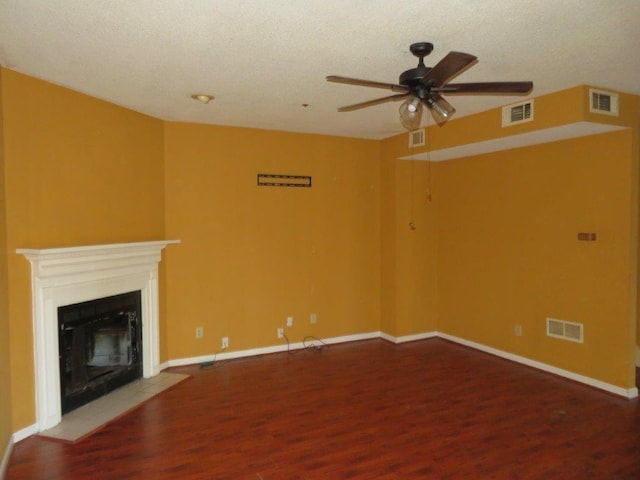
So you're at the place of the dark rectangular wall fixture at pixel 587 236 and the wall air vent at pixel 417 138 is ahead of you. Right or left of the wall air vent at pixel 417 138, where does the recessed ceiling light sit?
left

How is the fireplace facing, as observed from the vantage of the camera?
facing the viewer and to the right of the viewer

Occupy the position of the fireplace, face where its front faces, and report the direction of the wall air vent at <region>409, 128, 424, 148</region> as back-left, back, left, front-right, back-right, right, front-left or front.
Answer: front-left

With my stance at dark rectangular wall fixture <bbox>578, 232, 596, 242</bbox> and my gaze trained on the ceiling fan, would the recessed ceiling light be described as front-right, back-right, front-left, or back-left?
front-right

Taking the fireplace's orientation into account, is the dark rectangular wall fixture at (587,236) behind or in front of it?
in front

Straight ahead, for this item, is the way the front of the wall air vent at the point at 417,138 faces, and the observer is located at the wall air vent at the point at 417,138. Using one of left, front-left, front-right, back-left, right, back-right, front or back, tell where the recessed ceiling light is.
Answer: front

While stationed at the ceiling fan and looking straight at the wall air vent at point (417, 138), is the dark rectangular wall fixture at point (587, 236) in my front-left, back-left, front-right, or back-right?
front-right

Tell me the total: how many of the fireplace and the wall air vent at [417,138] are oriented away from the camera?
0

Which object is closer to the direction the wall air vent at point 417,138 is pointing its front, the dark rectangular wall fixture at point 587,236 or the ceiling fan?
the ceiling fan

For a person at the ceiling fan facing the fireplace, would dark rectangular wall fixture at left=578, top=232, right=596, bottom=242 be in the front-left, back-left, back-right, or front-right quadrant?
back-right

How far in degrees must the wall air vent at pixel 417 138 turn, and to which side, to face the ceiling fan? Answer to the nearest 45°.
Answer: approximately 45° to its left

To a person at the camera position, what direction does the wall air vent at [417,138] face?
facing the viewer and to the left of the viewer

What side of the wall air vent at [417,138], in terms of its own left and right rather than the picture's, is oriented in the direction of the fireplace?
front

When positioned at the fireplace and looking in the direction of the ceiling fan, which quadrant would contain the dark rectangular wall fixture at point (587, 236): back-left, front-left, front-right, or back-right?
front-left
